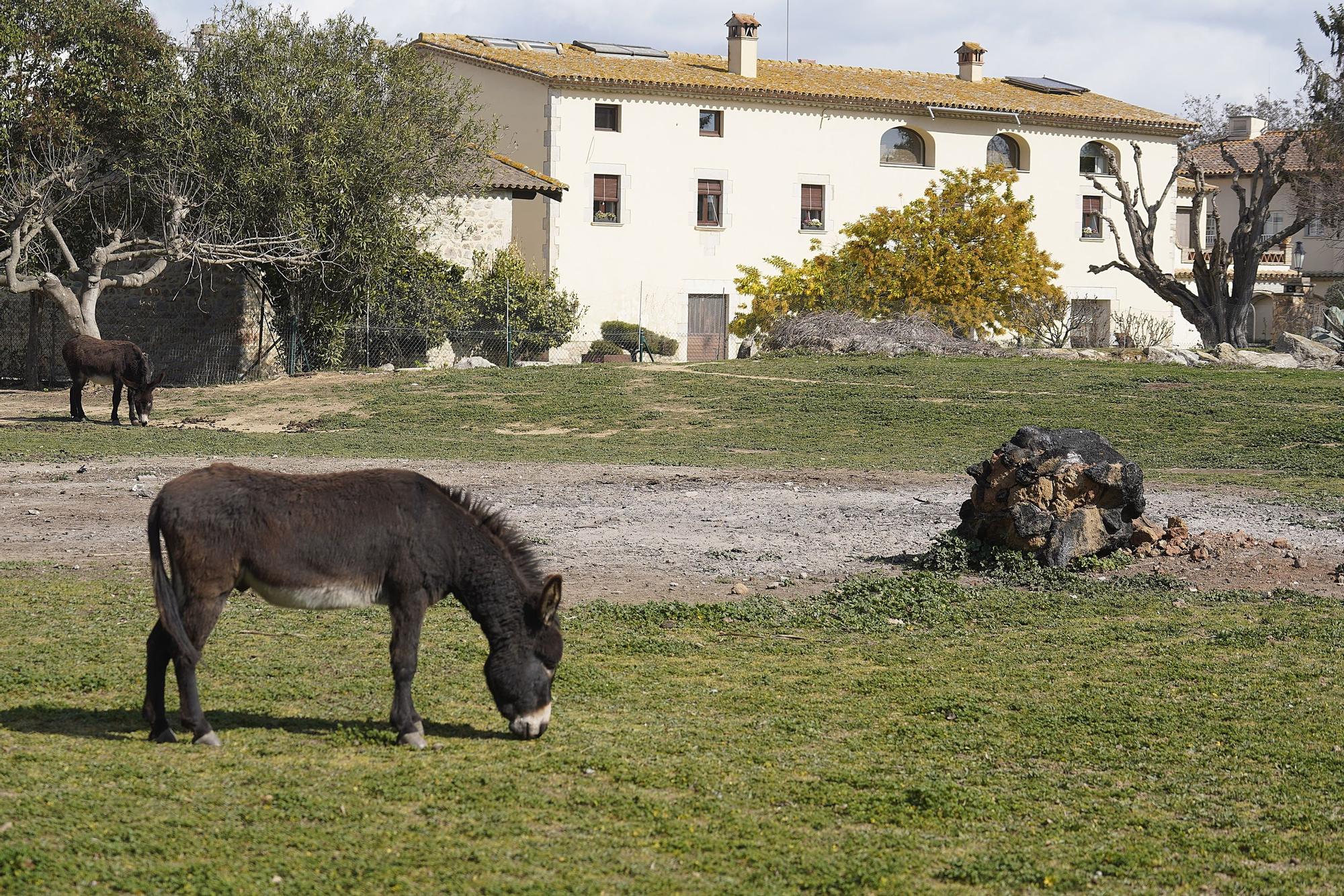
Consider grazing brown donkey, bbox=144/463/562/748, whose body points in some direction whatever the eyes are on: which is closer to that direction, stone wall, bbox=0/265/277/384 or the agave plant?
the agave plant

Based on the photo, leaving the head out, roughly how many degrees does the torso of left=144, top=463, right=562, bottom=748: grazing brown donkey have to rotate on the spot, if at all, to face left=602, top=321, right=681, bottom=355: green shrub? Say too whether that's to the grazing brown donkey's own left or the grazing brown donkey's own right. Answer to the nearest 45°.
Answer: approximately 90° to the grazing brown donkey's own left

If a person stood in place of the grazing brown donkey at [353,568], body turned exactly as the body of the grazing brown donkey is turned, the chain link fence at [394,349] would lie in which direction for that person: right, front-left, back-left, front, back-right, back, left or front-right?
left

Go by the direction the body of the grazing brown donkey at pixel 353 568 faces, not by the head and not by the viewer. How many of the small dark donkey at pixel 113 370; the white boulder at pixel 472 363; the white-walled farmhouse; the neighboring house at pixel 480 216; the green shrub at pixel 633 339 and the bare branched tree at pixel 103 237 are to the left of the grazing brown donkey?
6

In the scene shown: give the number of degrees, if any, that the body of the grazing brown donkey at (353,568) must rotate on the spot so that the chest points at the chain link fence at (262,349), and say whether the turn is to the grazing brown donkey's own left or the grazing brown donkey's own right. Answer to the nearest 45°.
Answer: approximately 90° to the grazing brown donkey's own left

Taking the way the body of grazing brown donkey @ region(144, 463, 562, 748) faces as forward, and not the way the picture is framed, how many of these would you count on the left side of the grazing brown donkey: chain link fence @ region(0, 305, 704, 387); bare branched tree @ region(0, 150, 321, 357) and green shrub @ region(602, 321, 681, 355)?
3

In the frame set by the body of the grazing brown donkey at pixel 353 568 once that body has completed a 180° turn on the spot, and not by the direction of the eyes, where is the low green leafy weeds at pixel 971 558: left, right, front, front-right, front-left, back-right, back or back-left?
back-right

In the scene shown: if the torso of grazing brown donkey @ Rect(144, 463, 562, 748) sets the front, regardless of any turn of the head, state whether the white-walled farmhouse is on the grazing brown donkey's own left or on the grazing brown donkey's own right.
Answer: on the grazing brown donkey's own left

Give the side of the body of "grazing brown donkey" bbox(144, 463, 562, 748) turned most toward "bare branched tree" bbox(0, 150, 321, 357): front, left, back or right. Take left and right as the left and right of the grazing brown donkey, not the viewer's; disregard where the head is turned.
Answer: left

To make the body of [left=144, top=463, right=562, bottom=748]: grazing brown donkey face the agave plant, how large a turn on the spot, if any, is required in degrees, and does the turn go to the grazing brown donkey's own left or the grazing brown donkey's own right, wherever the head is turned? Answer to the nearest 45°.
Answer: approximately 45° to the grazing brown donkey's own left

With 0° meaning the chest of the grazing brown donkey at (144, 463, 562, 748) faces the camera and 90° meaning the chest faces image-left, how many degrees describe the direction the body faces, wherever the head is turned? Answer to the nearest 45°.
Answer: approximately 270°

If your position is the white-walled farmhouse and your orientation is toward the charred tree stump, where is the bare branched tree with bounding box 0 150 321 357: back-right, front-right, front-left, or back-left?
front-right

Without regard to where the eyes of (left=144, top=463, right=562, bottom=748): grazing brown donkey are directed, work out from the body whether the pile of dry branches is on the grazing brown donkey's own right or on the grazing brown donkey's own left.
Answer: on the grazing brown donkey's own left

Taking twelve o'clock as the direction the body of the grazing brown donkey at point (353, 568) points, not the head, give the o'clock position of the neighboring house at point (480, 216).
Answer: The neighboring house is roughly at 9 o'clock from the grazing brown donkey.

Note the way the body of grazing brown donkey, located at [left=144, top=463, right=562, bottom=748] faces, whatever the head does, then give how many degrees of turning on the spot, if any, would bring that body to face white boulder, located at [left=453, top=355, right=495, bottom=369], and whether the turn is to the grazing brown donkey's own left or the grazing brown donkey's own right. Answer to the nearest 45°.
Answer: approximately 90° to the grazing brown donkey's own left

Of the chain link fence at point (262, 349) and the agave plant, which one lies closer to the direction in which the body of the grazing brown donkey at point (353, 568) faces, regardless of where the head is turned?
the agave plant
